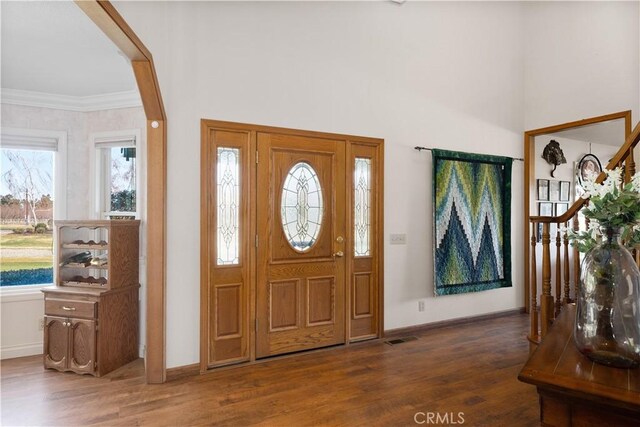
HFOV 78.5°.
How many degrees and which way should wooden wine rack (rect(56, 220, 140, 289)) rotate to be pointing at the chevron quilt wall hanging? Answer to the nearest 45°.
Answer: approximately 135° to its left

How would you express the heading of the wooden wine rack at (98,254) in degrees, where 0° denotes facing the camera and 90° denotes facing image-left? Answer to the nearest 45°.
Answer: approximately 45°

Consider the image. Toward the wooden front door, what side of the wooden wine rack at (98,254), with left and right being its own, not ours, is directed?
left

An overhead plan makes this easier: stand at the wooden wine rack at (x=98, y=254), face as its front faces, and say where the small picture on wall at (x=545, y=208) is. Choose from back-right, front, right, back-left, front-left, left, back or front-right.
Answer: back-left

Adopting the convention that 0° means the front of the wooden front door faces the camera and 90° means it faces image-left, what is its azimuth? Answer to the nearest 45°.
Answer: approximately 315°

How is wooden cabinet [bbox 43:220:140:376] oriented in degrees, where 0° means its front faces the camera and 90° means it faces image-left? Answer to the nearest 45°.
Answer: approximately 45°

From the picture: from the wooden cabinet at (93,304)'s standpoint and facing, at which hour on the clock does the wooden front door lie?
The wooden front door is roughly at 8 o'clock from the wooden cabinet.

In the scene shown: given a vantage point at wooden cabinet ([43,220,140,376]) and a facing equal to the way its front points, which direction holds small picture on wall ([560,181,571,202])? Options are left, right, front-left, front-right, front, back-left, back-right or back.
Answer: back-left

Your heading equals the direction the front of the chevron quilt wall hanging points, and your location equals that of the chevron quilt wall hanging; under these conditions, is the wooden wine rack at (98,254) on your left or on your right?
on your right
